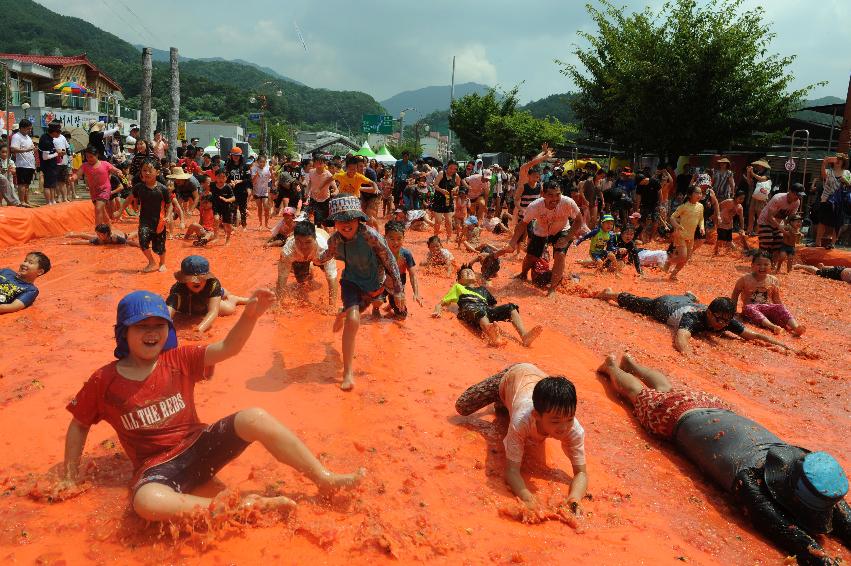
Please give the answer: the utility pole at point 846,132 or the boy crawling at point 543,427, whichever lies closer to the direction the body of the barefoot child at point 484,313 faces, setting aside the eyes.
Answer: the boy crawling

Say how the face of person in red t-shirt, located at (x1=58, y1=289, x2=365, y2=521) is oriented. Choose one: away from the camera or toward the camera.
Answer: toward the camera

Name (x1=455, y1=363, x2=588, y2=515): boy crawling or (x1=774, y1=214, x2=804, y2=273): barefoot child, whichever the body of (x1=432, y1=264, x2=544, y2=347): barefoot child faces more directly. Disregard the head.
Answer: the boy crawling

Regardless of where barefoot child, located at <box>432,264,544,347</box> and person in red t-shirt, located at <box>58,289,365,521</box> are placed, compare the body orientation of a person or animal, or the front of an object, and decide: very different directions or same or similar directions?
same or similar directions

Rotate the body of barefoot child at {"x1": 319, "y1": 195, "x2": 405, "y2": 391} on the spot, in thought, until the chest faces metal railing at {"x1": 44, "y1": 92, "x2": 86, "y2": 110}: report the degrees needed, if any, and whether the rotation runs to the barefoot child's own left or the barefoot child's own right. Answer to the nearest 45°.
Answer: approximately 135° to the barefoot child's own right

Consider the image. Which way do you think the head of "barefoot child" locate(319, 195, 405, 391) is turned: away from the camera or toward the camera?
toward the camera

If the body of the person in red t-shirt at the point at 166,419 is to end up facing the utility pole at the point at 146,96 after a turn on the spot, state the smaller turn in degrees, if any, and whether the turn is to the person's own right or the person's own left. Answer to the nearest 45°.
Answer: approximately 135° to the person's own left

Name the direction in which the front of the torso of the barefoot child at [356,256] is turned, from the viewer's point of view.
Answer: toward the camera
